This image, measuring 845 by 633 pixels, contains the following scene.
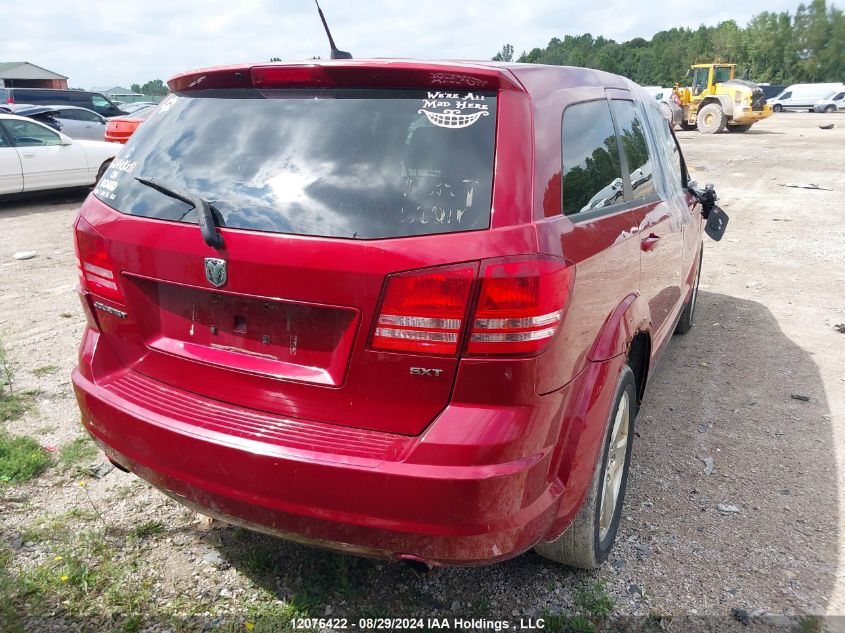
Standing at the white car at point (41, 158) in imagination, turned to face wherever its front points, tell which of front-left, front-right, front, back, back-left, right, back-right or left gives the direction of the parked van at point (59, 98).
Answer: left

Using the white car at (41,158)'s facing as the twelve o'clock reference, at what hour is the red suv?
The red suv is roughly at 3 o'clock from the white car.

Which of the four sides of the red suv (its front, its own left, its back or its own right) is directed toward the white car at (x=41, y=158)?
left

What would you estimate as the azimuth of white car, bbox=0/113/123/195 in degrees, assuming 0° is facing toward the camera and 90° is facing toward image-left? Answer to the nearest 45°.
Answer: approximately 270°

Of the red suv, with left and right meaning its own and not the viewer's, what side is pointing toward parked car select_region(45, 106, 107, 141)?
left

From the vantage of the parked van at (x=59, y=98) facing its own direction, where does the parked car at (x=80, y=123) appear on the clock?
the parked car at (x=80, y=123) is roughly at 3 o'clock from the parked van at (x=59, y=98).
